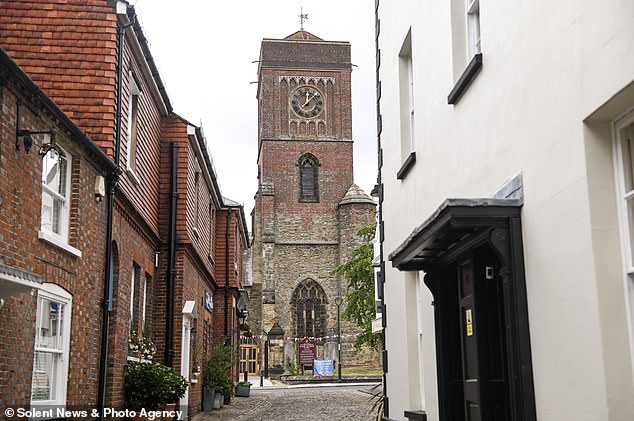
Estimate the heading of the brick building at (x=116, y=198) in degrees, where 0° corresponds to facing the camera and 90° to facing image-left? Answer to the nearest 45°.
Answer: approximately 270°

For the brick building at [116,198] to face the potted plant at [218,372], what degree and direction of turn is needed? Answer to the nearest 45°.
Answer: approximately 90° to its left

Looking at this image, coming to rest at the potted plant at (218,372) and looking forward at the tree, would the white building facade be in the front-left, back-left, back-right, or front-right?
back-right

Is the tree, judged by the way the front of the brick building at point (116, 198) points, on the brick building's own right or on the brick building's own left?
on the brick building's own left
